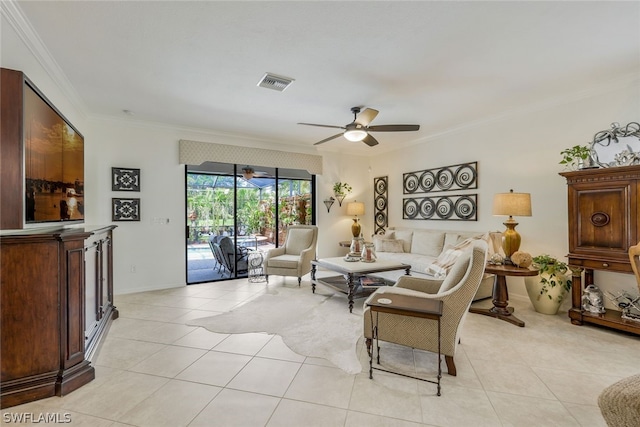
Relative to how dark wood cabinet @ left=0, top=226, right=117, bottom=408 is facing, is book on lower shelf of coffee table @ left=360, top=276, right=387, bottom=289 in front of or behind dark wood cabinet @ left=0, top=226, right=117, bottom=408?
in front

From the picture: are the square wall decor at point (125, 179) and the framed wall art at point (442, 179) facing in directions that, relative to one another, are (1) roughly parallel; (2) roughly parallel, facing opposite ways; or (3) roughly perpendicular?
roughly perpendicular

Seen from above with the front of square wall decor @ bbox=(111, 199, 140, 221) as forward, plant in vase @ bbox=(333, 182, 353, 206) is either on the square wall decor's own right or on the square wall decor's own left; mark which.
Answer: on the square wall decor's own left

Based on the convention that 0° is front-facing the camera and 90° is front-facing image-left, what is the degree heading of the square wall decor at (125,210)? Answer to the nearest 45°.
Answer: approximately 0°

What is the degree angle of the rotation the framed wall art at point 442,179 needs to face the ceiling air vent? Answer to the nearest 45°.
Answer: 0° — it already faces it

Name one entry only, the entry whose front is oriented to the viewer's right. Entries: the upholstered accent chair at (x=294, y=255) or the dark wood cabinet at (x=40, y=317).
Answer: the dark wood cabinet

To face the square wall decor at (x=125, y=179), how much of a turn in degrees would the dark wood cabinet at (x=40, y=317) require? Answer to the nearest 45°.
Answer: approximately 90° to its left

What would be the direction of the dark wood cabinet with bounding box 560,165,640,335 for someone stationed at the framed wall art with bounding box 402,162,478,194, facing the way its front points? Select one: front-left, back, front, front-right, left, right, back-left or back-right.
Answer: left

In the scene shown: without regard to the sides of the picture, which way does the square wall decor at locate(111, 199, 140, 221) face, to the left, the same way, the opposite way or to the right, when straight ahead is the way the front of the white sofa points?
to the left

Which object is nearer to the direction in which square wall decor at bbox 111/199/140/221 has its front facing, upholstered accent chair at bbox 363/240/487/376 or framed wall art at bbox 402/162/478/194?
the upholstered accent chair

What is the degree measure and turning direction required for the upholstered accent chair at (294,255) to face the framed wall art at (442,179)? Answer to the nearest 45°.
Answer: approximately 135° to its left

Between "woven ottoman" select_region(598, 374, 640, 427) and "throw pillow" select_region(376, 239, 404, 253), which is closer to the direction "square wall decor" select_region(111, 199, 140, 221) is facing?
the woven ottoman

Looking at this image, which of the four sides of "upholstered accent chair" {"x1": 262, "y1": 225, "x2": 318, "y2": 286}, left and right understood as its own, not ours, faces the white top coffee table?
left

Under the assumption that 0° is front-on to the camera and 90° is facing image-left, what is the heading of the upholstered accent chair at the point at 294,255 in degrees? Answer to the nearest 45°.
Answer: approximately 45°
